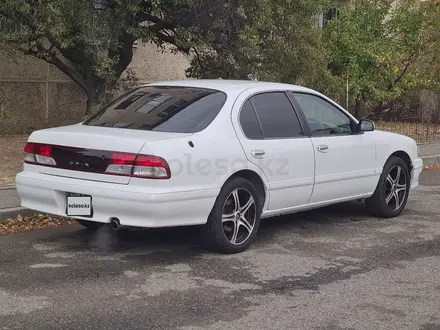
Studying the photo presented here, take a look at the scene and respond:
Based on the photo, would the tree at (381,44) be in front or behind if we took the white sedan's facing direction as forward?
in front

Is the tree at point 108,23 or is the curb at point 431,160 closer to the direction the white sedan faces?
the curb

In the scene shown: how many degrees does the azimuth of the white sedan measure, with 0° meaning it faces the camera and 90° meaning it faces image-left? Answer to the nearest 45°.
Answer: approximately 225°

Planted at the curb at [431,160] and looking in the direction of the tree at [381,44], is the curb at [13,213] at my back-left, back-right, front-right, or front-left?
back-left

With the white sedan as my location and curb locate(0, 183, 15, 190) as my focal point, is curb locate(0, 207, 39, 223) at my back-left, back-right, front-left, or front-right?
front-left

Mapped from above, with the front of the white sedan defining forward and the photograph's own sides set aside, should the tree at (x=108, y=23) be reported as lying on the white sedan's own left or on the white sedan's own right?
on the white sedan's own left

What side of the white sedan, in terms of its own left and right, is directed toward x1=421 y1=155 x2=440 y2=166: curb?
front

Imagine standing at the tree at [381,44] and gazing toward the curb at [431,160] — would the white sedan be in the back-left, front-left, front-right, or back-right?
front-right

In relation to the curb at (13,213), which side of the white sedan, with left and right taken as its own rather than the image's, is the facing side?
left

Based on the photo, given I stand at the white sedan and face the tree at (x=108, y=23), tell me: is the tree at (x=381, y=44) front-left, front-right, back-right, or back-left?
front-right
